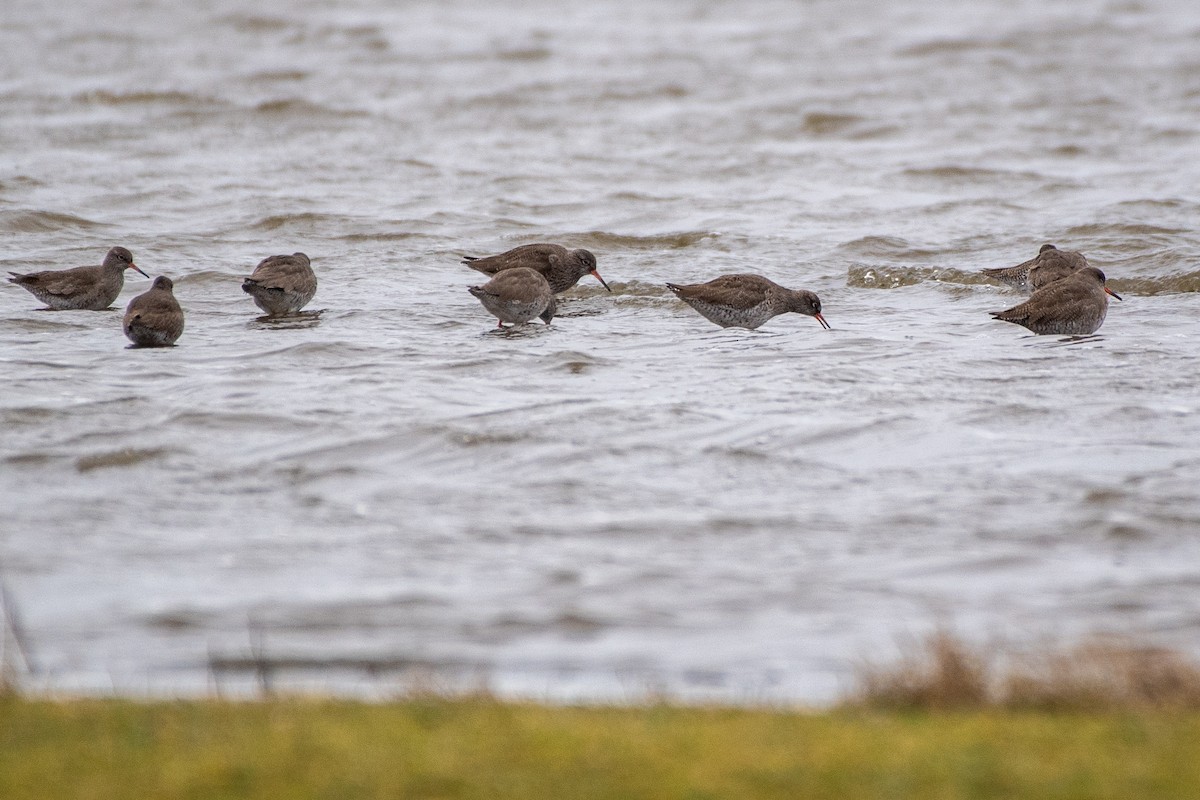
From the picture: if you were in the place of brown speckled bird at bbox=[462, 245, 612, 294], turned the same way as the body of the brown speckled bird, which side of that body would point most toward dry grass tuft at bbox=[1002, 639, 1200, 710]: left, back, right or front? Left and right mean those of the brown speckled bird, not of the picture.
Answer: right

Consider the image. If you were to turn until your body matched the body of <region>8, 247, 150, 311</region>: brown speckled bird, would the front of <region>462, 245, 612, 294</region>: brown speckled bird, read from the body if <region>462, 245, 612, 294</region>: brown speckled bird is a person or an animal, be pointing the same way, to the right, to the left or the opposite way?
the same way

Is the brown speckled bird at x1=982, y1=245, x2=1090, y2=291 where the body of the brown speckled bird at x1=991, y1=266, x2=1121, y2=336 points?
no

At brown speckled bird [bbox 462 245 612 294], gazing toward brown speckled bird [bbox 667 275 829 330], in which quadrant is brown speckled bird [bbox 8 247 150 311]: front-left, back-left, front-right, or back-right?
back-right

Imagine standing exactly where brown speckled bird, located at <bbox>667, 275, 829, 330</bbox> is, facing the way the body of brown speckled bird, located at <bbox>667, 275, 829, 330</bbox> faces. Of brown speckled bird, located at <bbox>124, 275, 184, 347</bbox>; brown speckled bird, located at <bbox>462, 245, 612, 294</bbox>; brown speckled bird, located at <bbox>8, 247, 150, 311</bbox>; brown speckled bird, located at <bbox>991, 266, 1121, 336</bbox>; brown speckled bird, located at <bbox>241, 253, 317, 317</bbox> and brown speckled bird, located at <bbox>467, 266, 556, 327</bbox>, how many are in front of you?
1

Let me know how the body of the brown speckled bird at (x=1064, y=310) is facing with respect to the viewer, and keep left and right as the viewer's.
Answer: facing to the right of the viewer

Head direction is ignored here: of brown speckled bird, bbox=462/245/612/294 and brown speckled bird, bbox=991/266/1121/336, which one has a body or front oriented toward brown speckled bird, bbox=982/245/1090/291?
brown speckled bird, bbox=462/245/612/294

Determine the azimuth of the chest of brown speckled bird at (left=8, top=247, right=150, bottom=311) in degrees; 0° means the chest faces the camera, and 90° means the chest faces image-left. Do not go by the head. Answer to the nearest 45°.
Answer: approximately 270°

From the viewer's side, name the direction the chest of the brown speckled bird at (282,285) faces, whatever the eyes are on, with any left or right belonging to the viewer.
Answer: facing away from the viewer and to the right of the viewer

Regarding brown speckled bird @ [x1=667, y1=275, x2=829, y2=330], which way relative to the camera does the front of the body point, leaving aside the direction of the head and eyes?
to the viewer's right

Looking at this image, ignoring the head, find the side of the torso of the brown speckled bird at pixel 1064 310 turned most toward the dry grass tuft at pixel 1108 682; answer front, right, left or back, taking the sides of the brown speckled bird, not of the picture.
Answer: right

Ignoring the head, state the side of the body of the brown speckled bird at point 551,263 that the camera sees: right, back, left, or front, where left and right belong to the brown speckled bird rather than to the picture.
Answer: right

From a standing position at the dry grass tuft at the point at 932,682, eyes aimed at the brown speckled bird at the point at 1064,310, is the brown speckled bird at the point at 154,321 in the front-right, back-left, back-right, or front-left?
front-left

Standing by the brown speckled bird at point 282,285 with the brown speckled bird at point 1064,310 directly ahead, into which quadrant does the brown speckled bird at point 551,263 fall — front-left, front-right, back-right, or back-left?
front-left

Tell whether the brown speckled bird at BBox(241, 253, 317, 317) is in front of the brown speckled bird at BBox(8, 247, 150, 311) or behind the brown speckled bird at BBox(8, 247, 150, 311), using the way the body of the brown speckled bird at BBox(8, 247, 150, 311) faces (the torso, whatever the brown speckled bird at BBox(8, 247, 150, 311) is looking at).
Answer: in front
